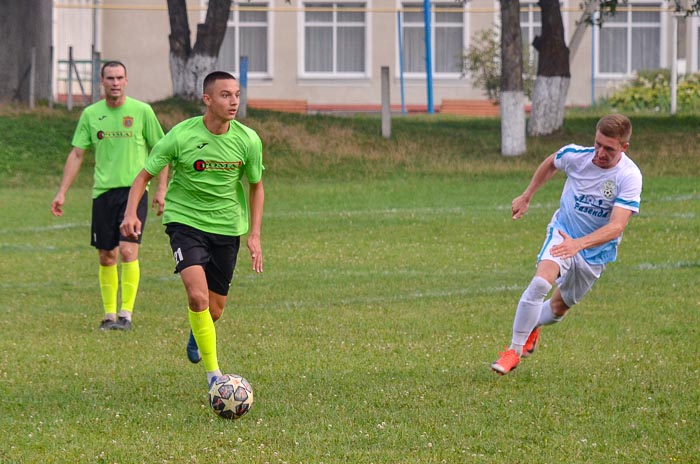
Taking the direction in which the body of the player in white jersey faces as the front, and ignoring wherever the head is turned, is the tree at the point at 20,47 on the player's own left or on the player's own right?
on the player's own right

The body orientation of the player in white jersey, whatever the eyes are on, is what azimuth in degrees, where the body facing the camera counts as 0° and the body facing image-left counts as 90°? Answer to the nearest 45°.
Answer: approximately 45°

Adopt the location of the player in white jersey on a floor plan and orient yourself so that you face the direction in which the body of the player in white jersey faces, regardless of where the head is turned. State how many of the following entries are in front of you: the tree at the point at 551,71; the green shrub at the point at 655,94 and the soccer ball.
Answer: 1

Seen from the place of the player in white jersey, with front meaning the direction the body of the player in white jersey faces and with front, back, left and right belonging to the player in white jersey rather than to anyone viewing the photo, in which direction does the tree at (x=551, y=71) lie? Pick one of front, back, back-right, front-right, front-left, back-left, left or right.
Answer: back-right

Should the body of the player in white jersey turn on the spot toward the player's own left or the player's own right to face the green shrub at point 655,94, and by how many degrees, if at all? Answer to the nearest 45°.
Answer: approximately 135° to the player's own right

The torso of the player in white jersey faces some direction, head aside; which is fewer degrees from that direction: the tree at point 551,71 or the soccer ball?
the soccer ball

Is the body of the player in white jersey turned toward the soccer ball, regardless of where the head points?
yes
